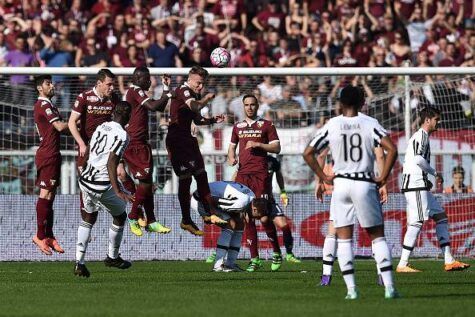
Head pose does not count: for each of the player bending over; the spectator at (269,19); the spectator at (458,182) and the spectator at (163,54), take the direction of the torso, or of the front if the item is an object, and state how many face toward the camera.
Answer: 3

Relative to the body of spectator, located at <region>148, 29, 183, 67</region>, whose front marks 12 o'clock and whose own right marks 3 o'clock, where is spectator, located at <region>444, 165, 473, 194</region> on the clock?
spectator, located at <region>444, 165, 473, 194</region> is roughly at 10 o'clock from spectator, located at <region>148, 29, 183, 67</region>.

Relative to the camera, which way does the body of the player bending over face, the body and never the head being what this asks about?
to the viewer's right

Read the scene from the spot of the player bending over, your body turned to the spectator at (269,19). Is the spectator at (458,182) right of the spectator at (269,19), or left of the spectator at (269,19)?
right

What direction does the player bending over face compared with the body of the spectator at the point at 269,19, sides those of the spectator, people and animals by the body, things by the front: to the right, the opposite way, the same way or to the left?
to the left
